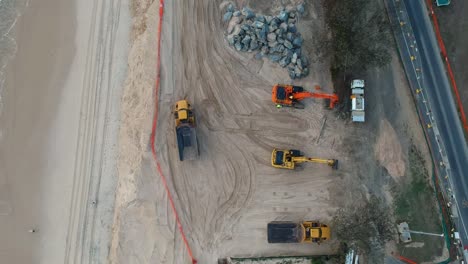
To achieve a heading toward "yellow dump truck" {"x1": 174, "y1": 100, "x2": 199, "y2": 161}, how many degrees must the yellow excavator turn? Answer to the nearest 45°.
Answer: approximately 180°

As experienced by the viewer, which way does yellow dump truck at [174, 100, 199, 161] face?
facing away from the viewer

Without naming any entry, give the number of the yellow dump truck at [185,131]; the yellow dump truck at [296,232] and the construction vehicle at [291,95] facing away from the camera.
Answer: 1

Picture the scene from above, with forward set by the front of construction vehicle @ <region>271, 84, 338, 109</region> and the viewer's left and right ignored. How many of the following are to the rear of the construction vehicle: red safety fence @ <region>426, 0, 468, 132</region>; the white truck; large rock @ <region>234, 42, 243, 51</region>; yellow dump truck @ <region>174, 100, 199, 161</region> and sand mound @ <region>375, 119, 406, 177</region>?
2

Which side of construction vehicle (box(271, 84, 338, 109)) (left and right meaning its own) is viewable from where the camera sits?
right

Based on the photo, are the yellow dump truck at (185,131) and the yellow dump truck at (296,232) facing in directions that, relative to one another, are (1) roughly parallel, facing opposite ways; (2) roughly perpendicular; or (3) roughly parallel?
roughly perpendicular

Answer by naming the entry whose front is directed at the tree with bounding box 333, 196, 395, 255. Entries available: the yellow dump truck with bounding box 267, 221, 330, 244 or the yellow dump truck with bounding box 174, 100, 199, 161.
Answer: the yellow dump truck with bounding box 267, 221, 330, 244

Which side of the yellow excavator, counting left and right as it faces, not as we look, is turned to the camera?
right

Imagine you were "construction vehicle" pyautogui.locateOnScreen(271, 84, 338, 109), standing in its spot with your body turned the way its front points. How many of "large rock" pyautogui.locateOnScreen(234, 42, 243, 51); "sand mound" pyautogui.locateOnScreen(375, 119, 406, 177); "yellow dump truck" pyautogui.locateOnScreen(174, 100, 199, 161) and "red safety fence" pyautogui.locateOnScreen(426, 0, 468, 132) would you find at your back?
2

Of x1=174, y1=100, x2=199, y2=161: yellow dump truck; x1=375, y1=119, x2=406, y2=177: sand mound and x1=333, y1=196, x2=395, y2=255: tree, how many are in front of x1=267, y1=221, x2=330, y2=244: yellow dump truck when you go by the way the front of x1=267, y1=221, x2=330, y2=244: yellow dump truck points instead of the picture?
2

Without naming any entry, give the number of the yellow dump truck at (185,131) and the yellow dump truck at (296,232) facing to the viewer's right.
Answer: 1

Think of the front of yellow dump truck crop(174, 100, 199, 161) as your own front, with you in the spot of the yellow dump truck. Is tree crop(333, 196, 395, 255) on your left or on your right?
on your right

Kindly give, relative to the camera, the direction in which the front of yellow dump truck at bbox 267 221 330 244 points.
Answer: facing to the right of the viewer
